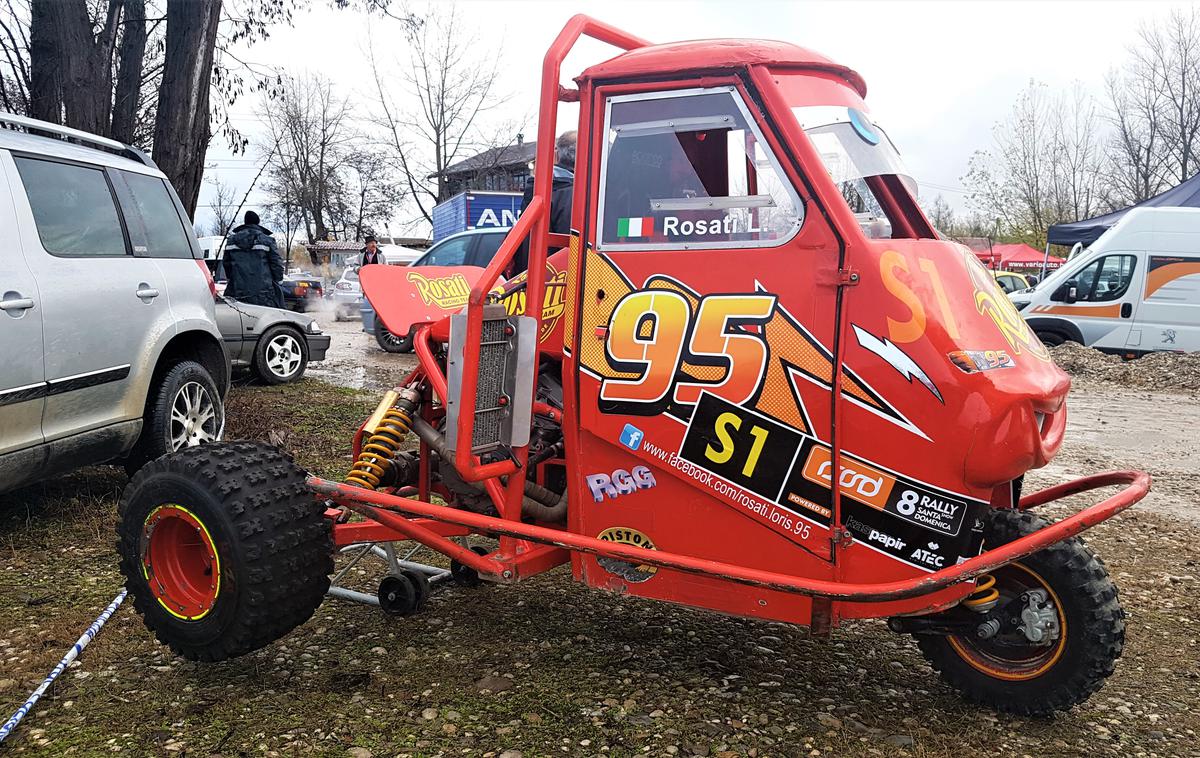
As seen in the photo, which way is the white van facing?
to the viewer's left

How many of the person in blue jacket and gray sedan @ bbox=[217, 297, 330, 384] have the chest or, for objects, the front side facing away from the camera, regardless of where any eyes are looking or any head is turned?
1

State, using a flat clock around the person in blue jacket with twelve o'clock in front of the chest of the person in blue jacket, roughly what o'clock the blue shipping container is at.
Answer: The blue shipping container is roughly at 1 o'clock from the person in blue jacket.

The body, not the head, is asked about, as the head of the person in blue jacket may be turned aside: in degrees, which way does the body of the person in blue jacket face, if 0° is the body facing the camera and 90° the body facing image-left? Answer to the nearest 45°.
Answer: approximately 180°

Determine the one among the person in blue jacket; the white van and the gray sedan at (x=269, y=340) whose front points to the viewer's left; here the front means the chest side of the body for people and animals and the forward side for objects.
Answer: the white van

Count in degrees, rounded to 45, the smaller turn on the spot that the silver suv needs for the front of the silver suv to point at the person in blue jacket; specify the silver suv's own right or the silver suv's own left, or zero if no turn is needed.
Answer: approximately 135° to the silver suv's own right

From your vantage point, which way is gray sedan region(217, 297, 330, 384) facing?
to the viewer's right

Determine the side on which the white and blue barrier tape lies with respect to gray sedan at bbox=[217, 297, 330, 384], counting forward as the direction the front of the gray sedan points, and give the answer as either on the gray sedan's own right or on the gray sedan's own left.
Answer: on the gray sedan's own right

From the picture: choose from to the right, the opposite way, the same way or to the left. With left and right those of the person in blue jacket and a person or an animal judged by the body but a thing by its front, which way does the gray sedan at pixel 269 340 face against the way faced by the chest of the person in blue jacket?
to the right

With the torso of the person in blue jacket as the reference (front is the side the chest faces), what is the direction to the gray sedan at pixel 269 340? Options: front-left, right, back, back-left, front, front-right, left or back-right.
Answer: back

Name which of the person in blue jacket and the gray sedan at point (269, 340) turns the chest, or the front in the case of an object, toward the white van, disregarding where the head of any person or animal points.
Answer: the gray sedan

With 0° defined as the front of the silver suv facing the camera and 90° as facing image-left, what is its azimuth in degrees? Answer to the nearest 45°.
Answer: approximately 45°
